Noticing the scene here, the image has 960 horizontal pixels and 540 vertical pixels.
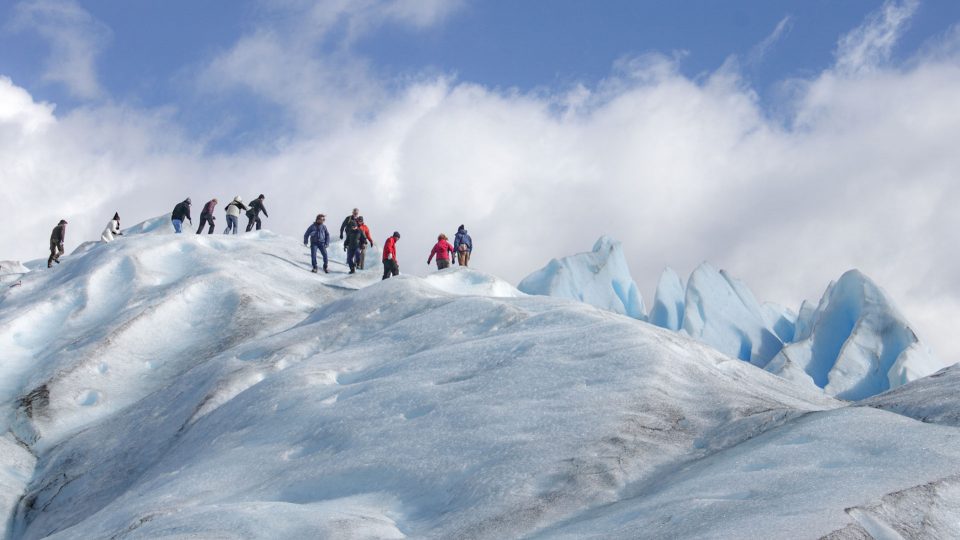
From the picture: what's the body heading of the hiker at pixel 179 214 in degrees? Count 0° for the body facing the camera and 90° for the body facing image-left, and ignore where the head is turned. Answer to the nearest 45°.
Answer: approximately 270°

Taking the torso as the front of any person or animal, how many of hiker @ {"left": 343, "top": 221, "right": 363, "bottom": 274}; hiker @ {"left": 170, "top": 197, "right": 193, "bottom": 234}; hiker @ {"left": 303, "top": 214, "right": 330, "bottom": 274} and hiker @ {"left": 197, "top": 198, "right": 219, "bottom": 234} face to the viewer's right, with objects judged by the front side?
2

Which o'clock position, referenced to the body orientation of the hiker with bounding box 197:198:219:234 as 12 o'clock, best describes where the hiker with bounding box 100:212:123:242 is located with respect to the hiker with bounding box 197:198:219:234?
the hiker with bounding box 100:212:123:242 is roughly at 7 o'clock from the hiker with bounding box 197:198:219:234.

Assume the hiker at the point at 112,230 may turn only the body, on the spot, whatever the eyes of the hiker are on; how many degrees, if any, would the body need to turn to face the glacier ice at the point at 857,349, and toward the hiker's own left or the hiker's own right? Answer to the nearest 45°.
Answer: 0° — they already face it

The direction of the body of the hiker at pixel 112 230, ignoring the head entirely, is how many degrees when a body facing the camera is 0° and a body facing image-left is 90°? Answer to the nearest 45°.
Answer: approximately 270°

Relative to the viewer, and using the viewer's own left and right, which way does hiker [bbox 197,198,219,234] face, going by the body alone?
facing to the right of the viewer

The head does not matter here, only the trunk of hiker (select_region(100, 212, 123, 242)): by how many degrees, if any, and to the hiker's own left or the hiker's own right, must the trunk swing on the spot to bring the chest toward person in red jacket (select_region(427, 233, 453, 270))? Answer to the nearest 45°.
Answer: approximately 45° to the hiker's own right

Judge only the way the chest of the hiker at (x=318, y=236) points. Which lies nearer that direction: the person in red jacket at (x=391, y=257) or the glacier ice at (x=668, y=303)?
the person in red jacket

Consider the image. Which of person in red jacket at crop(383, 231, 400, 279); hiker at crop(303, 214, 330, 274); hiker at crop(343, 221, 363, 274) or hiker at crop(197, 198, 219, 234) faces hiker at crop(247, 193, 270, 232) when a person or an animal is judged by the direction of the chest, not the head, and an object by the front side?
hiker at crop(197, 198, 219, 234)

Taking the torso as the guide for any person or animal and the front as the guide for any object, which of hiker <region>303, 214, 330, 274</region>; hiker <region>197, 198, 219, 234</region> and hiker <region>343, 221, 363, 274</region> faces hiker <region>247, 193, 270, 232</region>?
hiker <region>197, 198, 219, 234</region>
